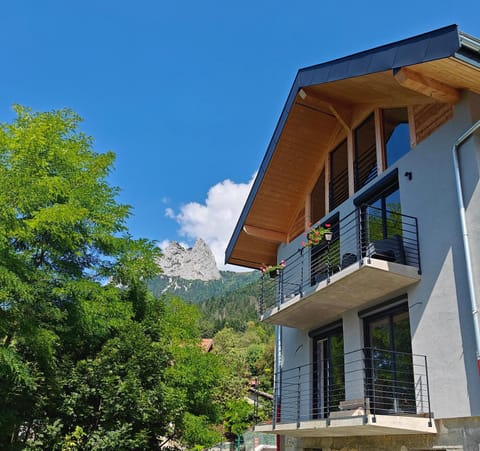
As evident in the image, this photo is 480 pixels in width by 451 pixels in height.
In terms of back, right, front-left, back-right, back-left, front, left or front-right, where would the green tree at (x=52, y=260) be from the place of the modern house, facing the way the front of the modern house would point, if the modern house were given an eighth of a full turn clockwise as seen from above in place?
front

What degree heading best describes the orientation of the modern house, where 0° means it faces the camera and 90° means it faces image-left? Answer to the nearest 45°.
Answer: approximately 45°
